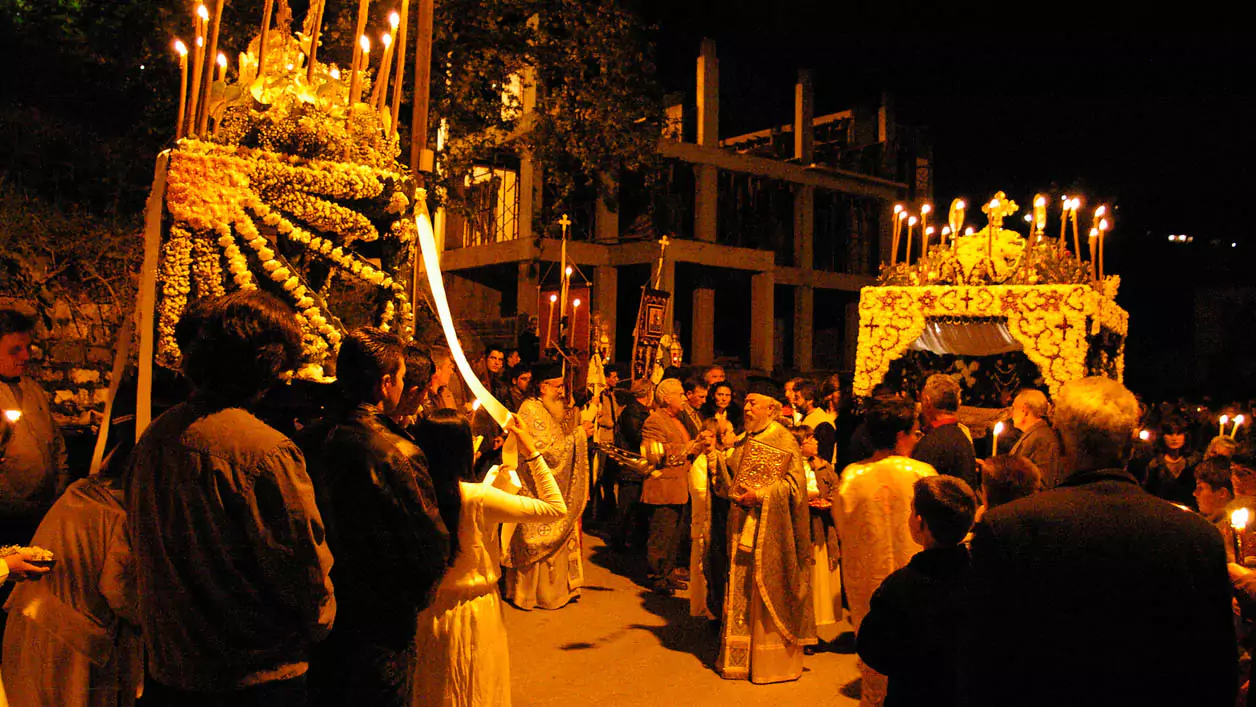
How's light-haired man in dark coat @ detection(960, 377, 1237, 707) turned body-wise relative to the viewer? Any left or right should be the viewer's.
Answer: facing away from the viewer

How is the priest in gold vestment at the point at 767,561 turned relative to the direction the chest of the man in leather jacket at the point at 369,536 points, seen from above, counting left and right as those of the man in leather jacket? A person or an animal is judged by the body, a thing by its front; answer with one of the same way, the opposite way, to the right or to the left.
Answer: the opposite way

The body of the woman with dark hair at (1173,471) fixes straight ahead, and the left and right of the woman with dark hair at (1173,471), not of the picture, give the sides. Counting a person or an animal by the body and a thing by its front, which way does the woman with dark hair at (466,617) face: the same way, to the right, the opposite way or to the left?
the opposite way

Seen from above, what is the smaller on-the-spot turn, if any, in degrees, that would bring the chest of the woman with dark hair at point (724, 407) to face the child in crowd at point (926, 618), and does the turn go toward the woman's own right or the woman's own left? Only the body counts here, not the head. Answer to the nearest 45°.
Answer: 0° — they already face them

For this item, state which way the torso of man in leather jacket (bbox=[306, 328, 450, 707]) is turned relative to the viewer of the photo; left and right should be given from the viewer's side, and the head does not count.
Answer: facing away from the viewer and to the right of the viewer

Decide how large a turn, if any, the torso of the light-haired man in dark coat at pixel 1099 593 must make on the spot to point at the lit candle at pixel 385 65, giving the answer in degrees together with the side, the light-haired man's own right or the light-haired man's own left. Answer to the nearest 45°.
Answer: approximately 90° to the light-haired man's own left

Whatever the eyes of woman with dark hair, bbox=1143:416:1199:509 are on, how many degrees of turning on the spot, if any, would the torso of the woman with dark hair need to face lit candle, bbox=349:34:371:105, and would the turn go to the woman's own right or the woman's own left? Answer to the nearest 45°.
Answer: approximately 45° to the woman's own right

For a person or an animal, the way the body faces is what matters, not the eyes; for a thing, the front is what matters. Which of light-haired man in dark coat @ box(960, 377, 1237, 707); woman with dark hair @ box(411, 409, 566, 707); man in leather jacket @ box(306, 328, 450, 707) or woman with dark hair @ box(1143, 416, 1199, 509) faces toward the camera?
woman with dark hair @ box(1143, 416, 1199, 509)

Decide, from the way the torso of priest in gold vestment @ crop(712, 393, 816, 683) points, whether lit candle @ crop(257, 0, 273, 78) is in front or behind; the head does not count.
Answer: in front
